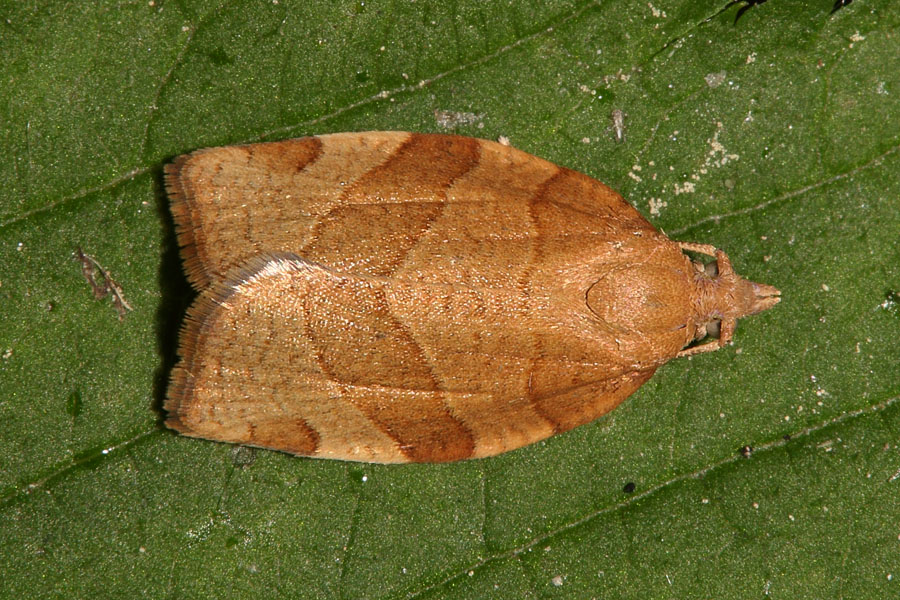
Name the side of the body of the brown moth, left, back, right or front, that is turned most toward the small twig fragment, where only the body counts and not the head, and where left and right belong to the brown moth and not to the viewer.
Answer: back

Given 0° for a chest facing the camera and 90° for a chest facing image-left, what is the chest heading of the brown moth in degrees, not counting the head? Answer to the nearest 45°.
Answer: approximately 270°
